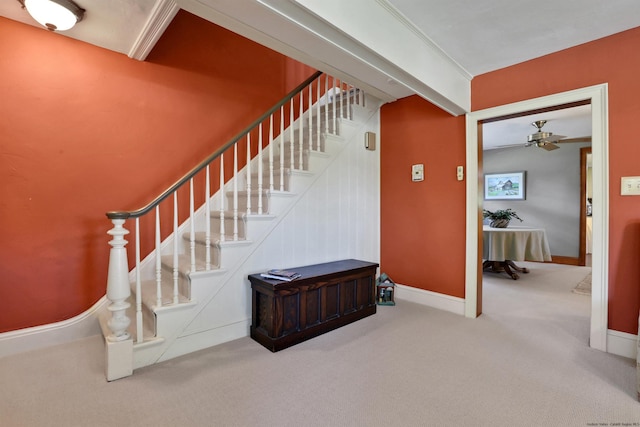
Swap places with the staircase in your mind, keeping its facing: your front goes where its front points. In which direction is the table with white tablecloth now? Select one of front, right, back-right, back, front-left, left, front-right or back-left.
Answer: back-left

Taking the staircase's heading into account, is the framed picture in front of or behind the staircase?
behind

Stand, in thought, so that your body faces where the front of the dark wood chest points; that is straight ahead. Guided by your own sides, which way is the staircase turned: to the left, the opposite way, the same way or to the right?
to the right

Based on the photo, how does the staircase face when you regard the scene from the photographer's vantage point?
facing the viewer and to the left of the viewer

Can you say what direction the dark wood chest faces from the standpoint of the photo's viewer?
facing the viewer and to the right of the viewer

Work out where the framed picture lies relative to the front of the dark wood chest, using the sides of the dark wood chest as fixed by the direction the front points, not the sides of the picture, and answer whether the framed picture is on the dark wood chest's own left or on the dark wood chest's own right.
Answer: on the dark wood chest's own left

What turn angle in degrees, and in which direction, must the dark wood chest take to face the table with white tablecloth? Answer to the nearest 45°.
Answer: approximately 90° to its left

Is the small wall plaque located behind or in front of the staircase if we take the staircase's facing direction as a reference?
behind

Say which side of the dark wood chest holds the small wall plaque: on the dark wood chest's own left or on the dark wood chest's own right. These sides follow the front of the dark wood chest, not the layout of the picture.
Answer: on the dark wood chest's own left
